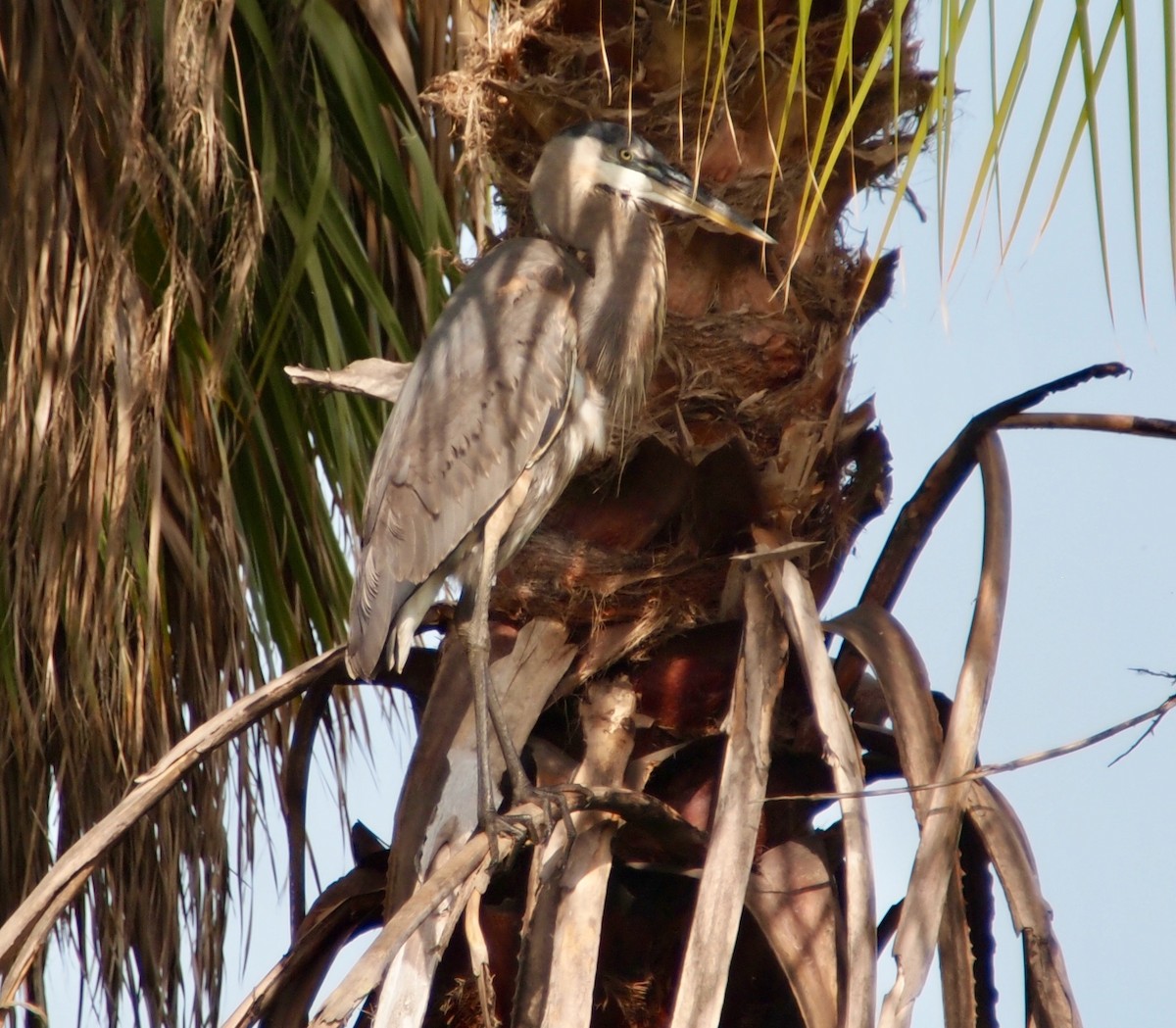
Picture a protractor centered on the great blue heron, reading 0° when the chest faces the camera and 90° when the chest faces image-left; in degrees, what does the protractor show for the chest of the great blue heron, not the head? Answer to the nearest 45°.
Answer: approximately 270°
